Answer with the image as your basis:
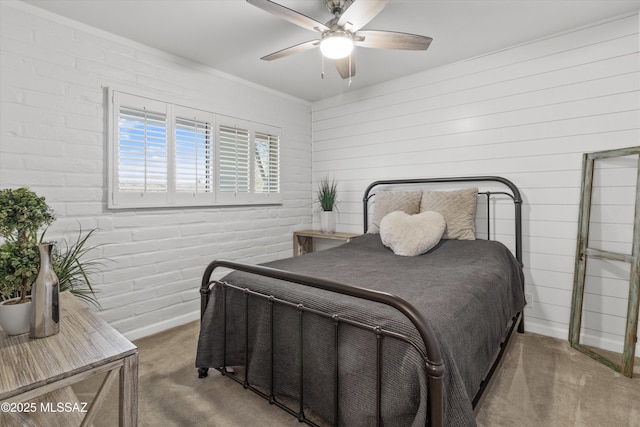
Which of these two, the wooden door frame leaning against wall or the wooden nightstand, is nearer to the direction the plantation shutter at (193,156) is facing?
the wooden door frame leaning against wall

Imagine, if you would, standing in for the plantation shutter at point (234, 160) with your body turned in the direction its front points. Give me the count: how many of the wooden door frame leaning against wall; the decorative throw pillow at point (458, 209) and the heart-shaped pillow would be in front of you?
3

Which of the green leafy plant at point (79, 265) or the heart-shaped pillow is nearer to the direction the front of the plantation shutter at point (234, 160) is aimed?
the heart-shaped pillow

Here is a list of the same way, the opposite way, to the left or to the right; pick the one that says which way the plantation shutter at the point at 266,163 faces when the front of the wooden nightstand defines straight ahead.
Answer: to the left

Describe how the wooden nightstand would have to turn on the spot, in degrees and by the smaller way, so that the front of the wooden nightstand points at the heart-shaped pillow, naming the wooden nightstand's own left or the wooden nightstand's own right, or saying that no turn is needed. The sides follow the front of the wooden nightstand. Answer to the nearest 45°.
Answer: approximately 90° to the wooden nightstand's own left

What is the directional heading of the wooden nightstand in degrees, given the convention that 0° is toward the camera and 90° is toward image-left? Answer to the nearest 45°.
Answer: approximately 45°

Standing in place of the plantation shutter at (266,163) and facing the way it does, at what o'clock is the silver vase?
The silver vase is roughly at 2 o'clock from the plantation shutter.

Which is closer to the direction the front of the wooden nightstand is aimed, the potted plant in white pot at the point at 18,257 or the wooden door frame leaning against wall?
the potted plant in white pot

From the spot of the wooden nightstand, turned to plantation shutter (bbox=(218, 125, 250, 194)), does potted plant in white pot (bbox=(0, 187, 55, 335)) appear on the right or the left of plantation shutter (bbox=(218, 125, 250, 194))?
left

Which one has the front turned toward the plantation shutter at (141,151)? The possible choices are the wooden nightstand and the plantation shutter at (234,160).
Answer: the wooden nightstand
